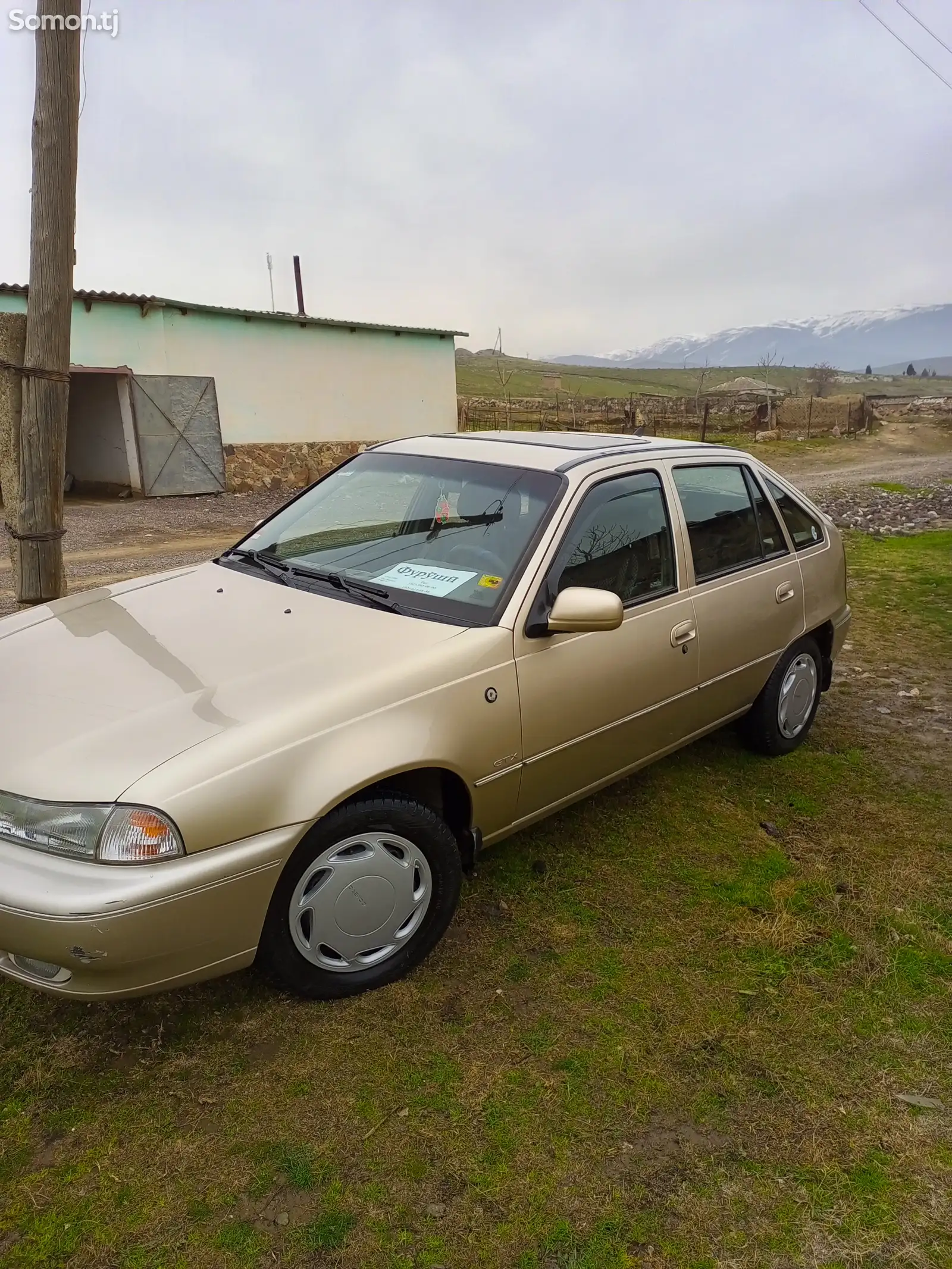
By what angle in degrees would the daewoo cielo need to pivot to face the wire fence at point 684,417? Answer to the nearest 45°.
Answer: approximately 135° to its right

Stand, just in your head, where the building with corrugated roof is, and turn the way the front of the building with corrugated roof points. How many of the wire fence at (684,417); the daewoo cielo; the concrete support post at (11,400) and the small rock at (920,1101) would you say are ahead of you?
3

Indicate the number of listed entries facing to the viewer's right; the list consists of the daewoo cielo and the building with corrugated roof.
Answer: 0

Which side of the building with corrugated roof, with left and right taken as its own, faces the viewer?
front

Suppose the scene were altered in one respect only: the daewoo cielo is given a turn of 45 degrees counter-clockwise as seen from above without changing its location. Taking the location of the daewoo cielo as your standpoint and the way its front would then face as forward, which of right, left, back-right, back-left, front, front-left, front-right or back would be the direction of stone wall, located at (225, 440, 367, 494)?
back

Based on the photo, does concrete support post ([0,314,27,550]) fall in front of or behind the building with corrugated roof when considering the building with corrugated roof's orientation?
in front

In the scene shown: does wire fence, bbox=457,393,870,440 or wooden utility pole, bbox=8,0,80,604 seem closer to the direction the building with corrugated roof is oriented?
the wooden utility pole

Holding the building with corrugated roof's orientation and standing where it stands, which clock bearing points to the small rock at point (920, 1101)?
The small rock is roughly at 12 o'clock from the building with corrugated roof.

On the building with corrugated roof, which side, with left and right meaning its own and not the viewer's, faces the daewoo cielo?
front

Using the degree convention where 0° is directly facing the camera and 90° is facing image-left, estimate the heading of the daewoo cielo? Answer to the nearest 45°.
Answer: approximately 45°
